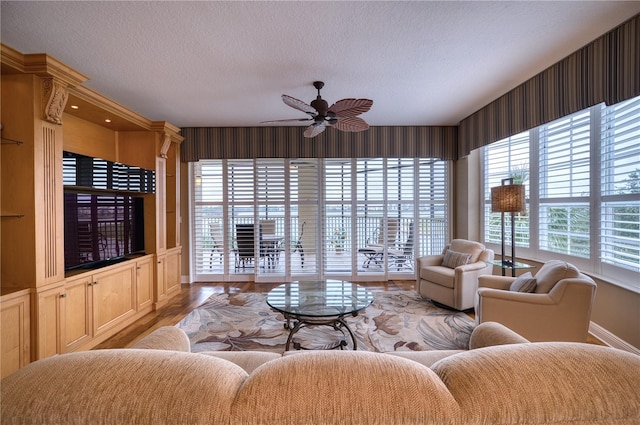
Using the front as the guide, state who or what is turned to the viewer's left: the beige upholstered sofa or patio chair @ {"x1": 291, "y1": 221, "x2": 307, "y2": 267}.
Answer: the patio chair

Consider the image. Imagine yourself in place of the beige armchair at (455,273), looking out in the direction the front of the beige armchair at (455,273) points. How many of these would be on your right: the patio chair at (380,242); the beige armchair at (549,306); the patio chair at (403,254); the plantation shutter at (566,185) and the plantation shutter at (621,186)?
2

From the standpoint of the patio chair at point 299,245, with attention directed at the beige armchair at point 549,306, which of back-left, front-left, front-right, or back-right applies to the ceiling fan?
front-right

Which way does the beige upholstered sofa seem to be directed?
away from the camera

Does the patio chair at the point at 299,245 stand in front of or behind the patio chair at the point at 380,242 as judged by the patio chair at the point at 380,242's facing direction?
in front

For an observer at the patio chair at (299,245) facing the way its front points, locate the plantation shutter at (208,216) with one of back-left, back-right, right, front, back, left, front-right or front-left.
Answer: front

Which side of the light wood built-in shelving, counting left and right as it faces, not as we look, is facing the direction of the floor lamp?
front

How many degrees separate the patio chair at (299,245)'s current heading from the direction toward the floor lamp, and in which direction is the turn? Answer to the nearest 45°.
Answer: approximately 135° to its left

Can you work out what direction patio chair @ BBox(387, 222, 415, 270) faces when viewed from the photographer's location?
facing to the left of the viewer

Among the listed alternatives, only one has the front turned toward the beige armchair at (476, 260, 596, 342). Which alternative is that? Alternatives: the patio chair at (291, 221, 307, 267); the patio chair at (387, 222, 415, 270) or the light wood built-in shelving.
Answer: the light wood built-in shelving

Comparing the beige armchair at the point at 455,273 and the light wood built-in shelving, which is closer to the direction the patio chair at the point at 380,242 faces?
the light wood built-in shelving

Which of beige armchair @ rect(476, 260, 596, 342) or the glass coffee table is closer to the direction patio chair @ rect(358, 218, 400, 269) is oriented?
the glass coffee table

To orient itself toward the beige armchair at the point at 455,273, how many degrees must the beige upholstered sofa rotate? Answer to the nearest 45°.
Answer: approximately 45° to its right

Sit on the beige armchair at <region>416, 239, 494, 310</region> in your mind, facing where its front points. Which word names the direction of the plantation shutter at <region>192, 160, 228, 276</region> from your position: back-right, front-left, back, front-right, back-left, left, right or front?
front-right

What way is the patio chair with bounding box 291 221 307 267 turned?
to the viewer's left

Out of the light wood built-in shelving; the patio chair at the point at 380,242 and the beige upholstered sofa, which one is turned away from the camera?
the beige upholstered sofa

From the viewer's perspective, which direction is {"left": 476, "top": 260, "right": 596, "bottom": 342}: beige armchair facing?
to the viewer's left

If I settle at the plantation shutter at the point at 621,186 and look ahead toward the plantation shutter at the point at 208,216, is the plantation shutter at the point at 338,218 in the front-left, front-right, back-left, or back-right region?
front-right
